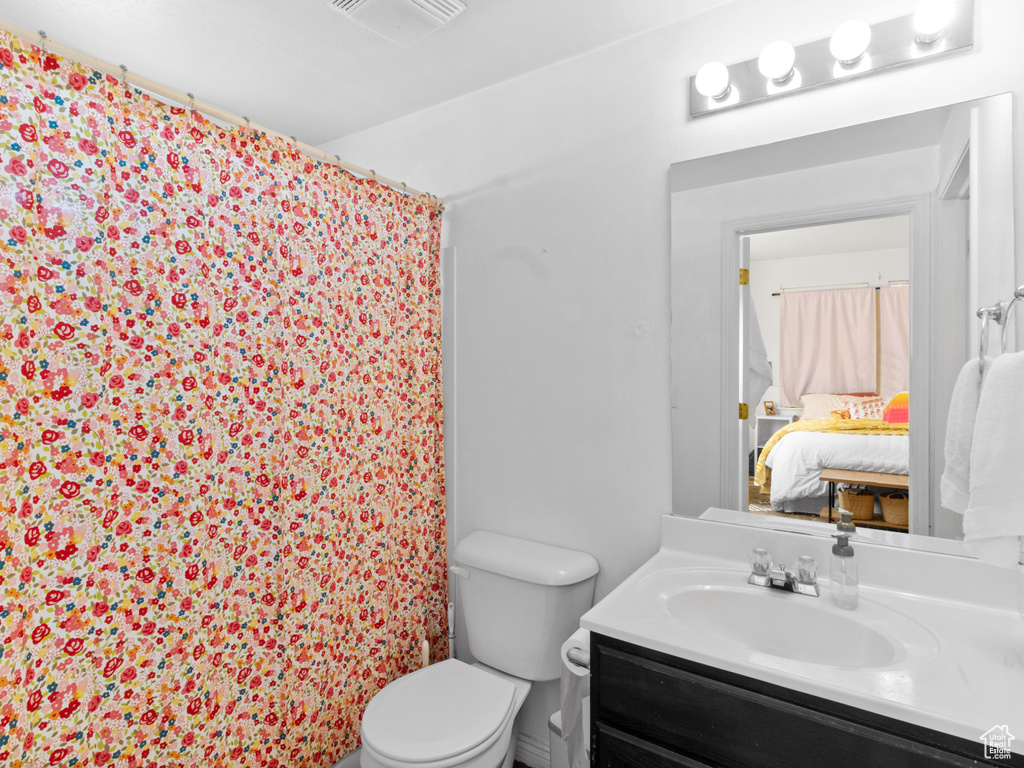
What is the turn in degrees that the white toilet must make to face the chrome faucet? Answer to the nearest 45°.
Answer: approximately 90° to its left

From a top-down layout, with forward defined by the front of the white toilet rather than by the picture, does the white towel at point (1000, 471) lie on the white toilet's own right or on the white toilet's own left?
on the white toilet's own left
